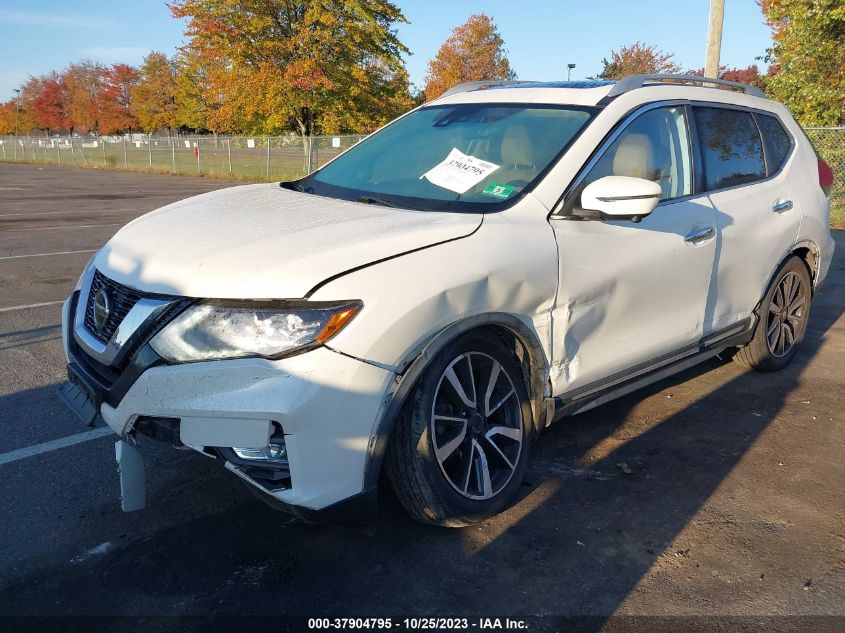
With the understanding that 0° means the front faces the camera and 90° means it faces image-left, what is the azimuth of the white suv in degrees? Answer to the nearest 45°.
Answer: approximately 45°

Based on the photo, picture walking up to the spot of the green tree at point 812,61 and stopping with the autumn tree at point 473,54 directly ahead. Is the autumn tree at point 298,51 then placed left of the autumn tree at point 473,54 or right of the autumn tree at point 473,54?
left

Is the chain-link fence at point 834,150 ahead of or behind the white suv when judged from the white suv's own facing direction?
behind

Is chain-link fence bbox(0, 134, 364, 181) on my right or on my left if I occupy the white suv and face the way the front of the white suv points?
on my right

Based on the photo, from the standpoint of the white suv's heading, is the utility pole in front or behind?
behind

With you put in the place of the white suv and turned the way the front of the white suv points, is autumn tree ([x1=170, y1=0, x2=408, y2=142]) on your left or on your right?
on your right
